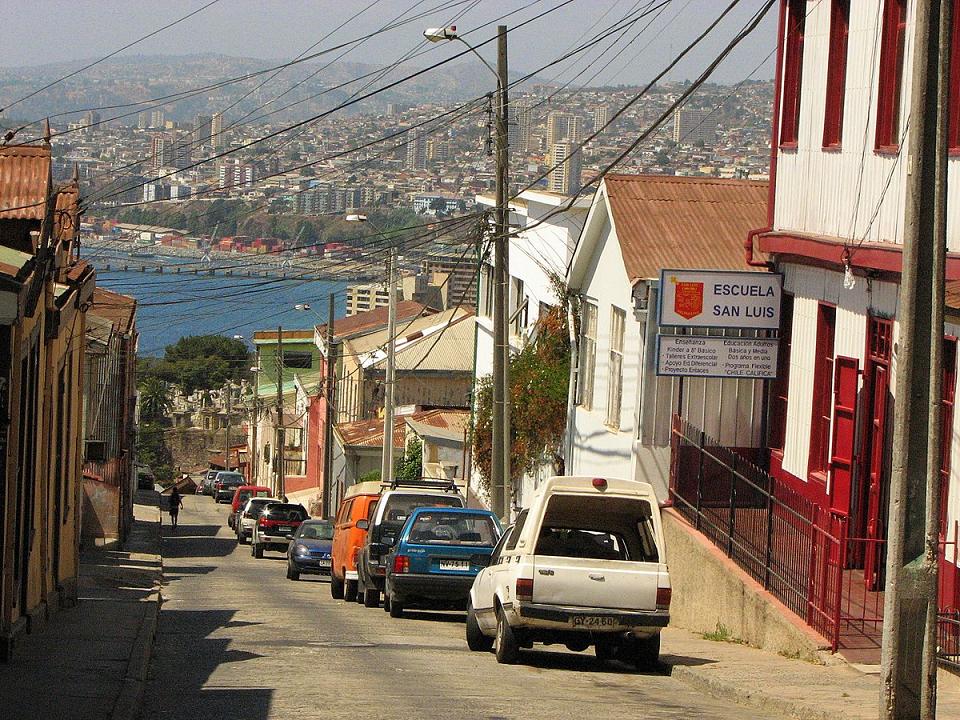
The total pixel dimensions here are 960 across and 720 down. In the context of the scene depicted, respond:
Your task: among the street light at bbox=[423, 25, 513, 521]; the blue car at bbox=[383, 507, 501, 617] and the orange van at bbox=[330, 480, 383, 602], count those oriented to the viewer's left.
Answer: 1

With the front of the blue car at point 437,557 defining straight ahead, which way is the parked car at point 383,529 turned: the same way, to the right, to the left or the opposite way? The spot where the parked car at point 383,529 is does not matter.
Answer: the same way

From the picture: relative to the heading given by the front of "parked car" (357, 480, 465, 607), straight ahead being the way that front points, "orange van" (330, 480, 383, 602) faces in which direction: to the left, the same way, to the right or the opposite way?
the same way

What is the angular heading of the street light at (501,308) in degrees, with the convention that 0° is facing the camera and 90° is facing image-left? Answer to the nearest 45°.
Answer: approximately 90°

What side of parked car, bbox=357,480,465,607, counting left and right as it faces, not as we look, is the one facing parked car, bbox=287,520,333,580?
front

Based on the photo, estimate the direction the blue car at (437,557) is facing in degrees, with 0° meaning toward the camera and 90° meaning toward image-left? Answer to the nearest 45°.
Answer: approximately 180°

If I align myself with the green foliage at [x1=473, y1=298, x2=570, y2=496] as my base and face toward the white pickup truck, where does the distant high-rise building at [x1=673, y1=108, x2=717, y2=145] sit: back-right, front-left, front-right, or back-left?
back-left

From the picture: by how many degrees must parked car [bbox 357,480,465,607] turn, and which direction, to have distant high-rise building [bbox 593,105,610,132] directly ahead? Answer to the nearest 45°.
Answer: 0° — it already faces it

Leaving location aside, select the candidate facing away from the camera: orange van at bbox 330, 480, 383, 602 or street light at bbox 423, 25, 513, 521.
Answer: the orange van

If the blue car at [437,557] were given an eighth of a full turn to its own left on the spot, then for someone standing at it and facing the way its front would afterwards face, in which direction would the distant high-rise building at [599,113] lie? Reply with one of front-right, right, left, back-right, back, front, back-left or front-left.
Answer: front-right

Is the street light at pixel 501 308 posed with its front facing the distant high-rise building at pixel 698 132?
no

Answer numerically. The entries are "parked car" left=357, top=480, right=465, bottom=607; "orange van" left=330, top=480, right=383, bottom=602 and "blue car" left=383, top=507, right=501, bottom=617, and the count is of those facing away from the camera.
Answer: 3

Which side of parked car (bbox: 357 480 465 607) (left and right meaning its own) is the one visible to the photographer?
back

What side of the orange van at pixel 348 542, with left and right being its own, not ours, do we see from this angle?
back

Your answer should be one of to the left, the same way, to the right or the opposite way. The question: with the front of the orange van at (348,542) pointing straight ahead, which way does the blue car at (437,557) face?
the same way

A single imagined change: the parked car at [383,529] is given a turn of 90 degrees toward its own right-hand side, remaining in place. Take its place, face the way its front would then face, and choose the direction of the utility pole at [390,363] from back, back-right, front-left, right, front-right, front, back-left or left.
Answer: left

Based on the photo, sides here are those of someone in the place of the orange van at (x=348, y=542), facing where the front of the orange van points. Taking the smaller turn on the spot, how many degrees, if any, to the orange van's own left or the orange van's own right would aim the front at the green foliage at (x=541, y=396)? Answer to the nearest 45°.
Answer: approximately 45° to the orange van's own right

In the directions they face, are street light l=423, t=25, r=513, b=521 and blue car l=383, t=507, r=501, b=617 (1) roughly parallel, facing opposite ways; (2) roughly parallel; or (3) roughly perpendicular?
roughly perpendicular
